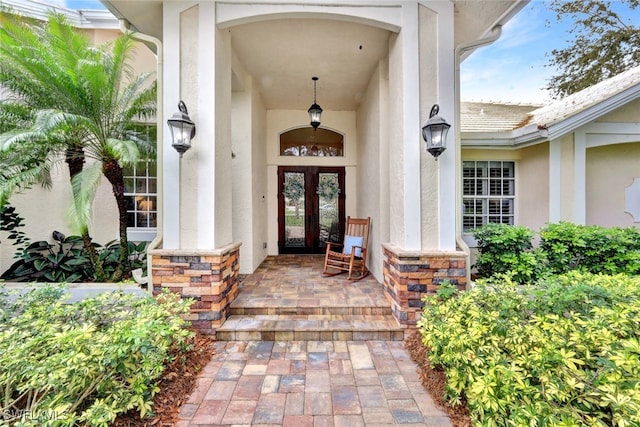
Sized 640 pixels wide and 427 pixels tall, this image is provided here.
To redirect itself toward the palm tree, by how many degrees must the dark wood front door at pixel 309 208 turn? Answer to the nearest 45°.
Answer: approximately 45° to its right

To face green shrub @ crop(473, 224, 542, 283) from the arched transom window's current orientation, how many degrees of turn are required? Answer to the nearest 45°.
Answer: approximately 45° to its left

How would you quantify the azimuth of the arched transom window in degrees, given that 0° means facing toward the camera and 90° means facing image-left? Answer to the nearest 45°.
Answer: approximately 0°

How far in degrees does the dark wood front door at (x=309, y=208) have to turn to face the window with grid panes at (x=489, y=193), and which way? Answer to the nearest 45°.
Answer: approximately 45° to its left

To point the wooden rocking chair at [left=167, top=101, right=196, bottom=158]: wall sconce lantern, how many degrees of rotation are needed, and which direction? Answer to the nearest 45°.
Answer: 0° — it already faces it

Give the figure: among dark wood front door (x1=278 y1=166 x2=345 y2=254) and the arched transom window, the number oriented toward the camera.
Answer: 2

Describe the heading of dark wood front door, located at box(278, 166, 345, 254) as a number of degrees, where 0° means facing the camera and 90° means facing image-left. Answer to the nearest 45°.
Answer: approximately 0°
